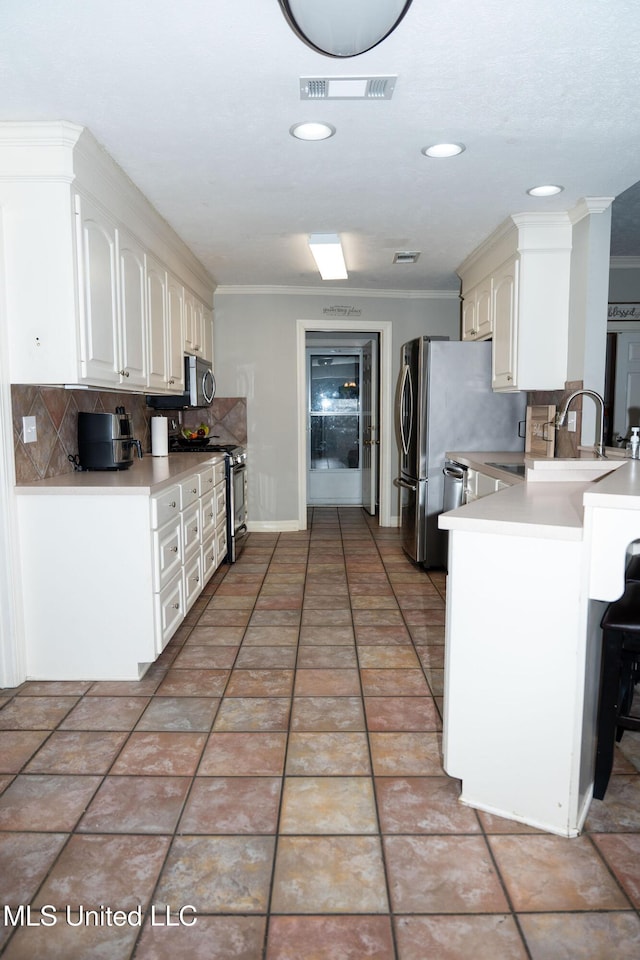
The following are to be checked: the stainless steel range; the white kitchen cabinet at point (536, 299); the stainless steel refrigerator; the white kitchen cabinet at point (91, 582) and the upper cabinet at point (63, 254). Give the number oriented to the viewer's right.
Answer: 3

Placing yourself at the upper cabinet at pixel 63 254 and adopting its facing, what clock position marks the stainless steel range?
The stainless steel range is roughly at 10 o'clock from the upper cabinet.

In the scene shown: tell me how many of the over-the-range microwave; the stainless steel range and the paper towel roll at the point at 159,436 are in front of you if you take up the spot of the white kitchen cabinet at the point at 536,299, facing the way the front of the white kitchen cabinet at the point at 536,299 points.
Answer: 3

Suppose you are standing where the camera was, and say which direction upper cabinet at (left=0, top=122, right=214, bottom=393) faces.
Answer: facing to the right of the viewer

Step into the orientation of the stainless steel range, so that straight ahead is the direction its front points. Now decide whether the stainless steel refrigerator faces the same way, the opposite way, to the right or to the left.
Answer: the opposite way

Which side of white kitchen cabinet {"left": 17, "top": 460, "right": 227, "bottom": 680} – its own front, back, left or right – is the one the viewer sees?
right

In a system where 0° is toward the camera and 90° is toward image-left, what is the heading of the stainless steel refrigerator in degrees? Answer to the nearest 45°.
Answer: approximately 90°

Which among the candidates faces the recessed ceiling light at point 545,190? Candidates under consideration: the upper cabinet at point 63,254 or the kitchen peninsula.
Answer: the upper cabinet

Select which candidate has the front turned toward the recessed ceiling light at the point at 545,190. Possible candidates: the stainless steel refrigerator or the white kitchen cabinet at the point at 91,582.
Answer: the white kitchen cabinet

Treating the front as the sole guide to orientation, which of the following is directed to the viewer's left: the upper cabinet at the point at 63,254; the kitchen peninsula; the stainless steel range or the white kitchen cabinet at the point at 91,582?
the kitchen peninsula

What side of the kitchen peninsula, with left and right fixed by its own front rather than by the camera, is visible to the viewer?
left

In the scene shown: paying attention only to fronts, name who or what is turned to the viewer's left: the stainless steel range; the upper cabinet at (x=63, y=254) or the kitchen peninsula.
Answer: the kitchen peninsula

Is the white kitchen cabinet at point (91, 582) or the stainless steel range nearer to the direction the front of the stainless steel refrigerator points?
the stainless steel range

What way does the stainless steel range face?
to the viewer's right
